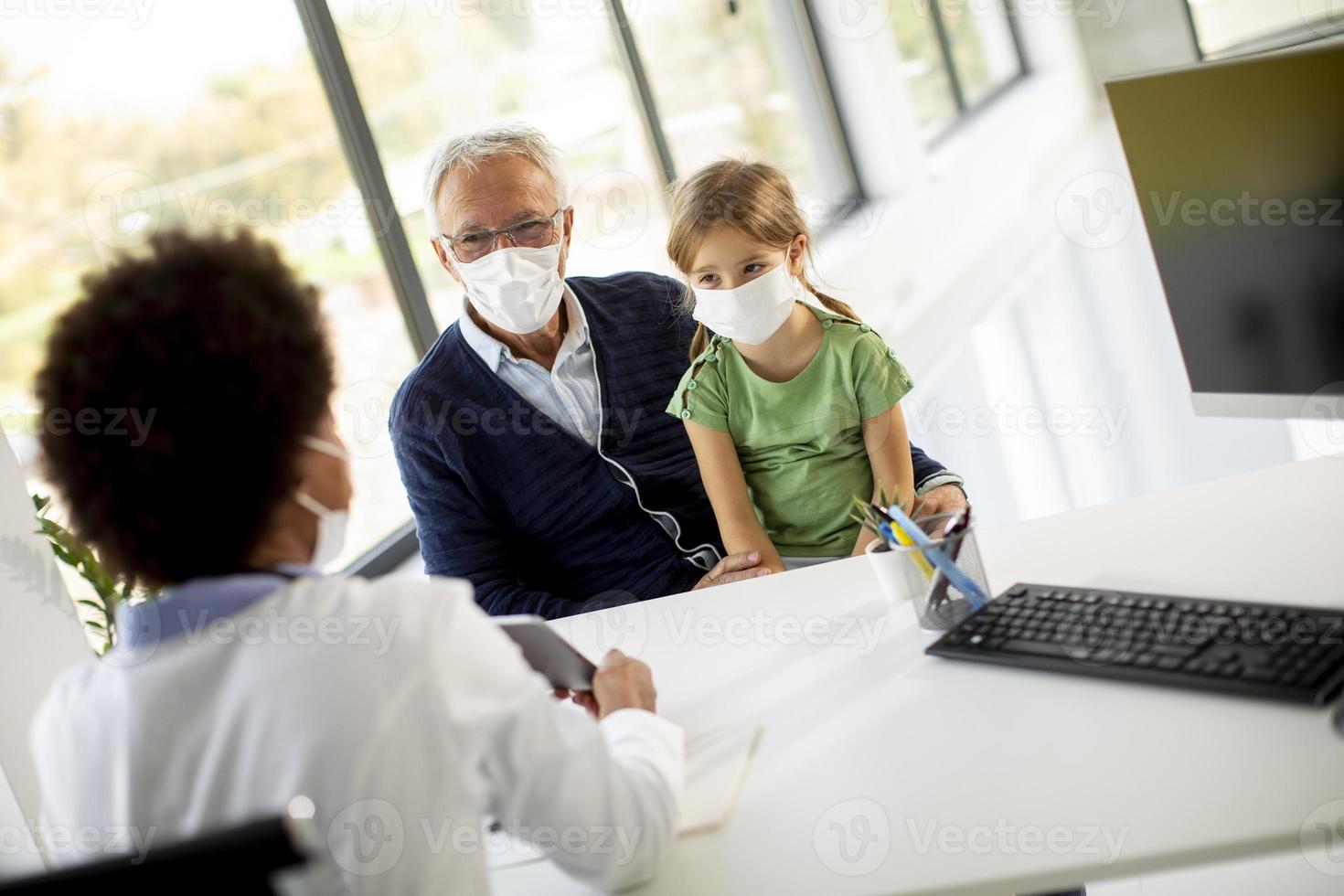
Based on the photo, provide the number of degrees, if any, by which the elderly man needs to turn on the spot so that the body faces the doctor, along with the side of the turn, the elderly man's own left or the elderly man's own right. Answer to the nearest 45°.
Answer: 0° — they already face them

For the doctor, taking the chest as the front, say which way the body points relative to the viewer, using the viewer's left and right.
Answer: facing away from the viewer and to the right of the viewer

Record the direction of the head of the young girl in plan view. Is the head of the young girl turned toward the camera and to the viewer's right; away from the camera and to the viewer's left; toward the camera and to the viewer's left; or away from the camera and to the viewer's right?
toward the camera and to the viewer's left

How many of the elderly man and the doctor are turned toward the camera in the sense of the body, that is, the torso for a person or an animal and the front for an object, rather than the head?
1

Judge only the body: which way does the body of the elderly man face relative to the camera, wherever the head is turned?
toward the camera

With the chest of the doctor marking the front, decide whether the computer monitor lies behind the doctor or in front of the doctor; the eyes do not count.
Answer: in front

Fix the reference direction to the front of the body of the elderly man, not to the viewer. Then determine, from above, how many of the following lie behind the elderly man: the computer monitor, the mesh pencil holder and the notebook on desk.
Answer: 0

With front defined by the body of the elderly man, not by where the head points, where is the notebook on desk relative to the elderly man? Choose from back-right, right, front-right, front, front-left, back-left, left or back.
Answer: front

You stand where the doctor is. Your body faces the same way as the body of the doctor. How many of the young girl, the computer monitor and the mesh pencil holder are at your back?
0

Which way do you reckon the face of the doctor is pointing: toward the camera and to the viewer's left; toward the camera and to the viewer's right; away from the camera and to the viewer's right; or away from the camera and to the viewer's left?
away from the camera and to the viewer's right

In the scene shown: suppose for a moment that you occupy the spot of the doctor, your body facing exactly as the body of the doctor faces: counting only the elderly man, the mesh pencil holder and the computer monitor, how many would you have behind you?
0

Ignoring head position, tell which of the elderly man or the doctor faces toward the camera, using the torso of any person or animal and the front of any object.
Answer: the elderly man

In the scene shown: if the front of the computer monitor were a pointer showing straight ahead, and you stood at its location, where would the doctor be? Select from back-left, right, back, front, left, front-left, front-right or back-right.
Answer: front
